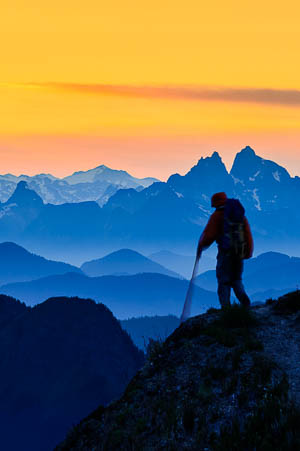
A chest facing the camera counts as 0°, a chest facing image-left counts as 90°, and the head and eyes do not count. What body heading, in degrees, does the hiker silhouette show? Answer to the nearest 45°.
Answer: approximately 135°
